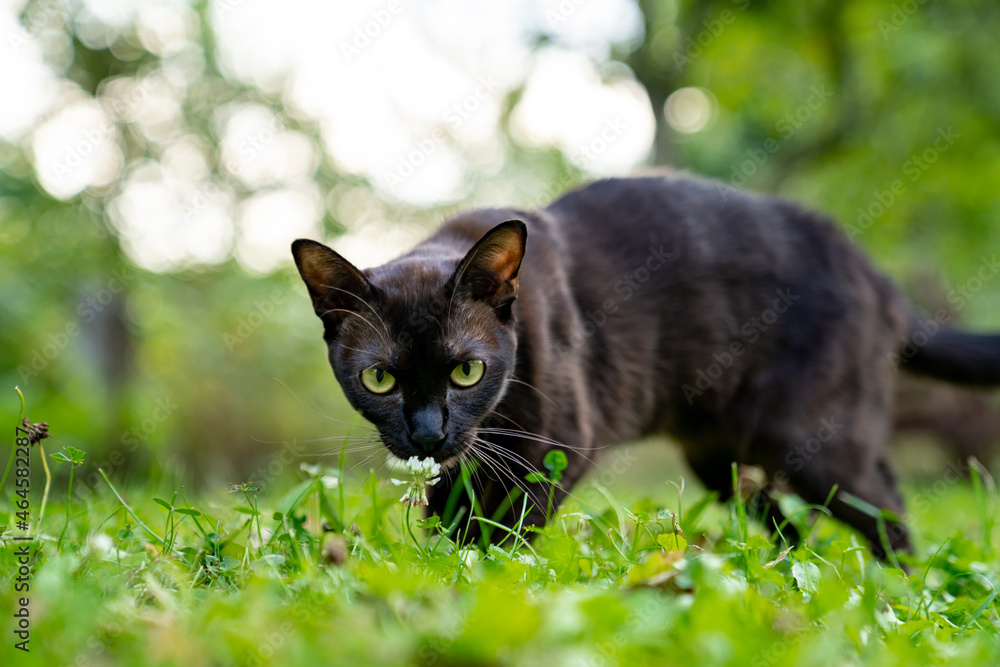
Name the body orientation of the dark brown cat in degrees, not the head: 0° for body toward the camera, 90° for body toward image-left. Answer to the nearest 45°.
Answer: approximately 90°

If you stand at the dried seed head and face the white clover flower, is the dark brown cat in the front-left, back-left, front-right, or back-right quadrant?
front-left

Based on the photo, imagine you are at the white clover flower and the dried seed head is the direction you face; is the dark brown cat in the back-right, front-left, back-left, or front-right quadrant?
back-right
